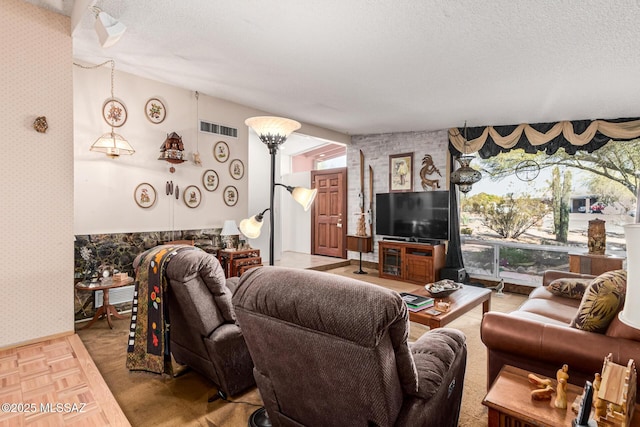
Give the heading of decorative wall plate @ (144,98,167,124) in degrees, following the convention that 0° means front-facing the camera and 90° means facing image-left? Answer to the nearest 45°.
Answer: approximately 315°

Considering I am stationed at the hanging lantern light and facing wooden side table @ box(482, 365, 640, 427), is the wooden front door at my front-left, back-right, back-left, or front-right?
back-right

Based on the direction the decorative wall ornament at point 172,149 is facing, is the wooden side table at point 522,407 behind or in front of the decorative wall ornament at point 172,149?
in front

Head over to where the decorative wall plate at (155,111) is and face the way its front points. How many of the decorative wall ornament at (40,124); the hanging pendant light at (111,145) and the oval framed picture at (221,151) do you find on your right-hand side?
2

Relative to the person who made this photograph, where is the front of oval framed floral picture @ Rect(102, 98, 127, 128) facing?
facing the viewer and to the right of the viewer

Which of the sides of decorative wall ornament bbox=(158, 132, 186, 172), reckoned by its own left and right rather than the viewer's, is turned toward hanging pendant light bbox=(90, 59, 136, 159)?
right

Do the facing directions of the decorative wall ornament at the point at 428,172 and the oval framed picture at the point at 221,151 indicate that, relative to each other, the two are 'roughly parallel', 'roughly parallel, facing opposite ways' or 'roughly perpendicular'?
roughly perpendicular

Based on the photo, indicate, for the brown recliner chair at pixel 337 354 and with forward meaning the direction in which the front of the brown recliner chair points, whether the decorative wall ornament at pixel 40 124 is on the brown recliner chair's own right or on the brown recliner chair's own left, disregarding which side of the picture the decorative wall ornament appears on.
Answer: on the brown recliner chair's own left

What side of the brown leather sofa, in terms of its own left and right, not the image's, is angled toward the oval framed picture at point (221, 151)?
front

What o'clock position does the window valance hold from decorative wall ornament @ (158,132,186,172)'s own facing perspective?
The window valance is roughly at 11 o'clock from the decorative wall ornament.

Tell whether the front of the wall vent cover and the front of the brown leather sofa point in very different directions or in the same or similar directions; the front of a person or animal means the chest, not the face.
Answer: very different directions

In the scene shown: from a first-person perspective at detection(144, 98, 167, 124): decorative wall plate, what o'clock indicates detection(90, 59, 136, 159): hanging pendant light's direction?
The hanging pendant light is roughly at 3 o'clock from the decorative wall plate.

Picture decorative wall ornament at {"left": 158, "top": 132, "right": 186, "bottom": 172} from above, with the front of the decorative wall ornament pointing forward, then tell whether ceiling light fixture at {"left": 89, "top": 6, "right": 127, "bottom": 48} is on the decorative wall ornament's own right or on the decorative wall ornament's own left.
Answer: on the decorative wall ornament's own right

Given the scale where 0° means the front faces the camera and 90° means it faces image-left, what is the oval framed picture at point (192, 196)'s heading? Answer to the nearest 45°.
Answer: approximately 315°
